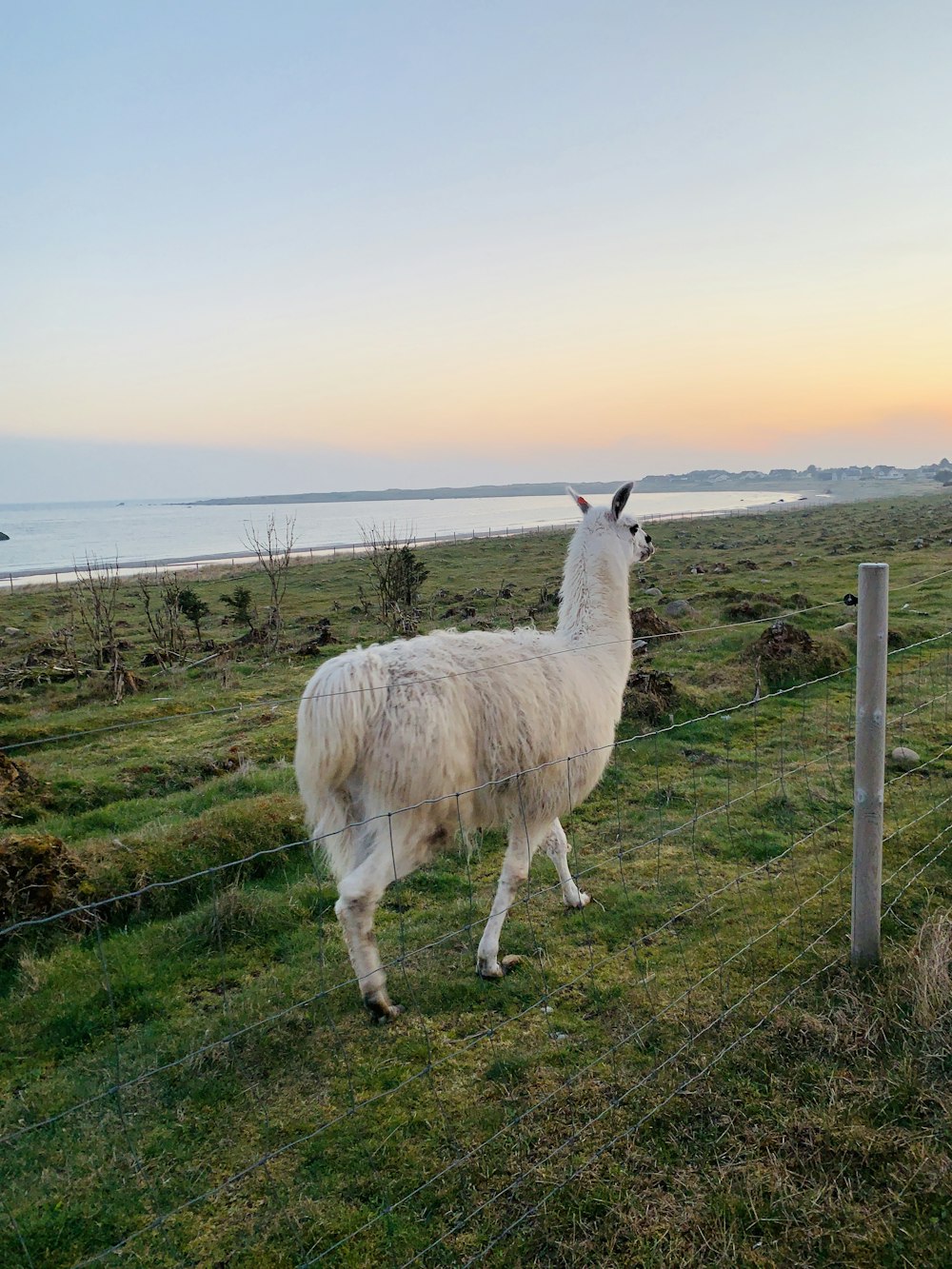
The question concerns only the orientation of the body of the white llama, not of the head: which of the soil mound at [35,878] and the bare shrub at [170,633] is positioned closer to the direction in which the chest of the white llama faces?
the bare shrub

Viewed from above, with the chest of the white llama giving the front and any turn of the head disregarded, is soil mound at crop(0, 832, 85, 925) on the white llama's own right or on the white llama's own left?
on the white llama's own left

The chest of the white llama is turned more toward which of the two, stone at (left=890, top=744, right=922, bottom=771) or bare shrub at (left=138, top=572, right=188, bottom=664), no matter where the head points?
the stone

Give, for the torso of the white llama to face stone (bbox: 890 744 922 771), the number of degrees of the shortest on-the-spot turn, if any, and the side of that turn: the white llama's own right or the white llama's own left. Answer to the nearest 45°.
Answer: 0° — it already faces it

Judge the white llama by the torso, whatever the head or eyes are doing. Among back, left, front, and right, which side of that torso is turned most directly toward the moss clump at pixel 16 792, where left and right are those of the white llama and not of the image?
left

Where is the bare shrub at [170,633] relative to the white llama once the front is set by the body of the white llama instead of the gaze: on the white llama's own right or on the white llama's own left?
on the white llama's own left

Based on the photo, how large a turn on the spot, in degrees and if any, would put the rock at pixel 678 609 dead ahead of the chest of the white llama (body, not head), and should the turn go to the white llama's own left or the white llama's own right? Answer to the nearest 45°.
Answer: approximately 45° to the white llama's own left

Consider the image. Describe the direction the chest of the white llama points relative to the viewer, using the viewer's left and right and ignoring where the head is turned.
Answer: facing away from the viewer and to the right of the viewer

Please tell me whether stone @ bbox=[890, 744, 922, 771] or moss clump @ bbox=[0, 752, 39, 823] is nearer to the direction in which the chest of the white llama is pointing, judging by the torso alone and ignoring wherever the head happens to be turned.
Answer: the stone
